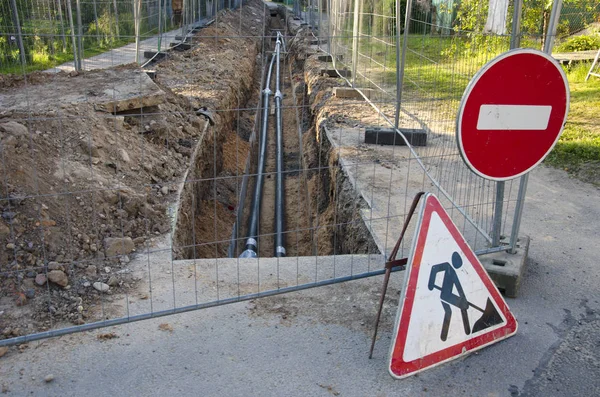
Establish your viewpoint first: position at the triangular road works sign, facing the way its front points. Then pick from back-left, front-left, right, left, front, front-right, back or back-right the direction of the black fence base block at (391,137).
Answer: back-left

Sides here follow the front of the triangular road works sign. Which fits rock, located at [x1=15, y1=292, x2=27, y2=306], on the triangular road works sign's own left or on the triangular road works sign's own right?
on the triangular road works sign's own right

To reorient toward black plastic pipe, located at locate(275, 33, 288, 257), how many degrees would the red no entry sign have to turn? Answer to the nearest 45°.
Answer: approximately 180°

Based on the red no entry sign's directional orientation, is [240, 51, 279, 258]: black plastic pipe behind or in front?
behind

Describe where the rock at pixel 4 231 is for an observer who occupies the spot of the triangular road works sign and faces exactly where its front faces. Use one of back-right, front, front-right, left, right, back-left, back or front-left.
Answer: back-right

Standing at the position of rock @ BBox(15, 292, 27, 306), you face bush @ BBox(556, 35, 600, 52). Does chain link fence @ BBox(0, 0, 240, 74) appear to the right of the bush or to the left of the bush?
left

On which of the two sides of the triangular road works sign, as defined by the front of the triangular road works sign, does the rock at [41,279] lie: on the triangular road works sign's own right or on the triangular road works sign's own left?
on the triangular road works sign's own right

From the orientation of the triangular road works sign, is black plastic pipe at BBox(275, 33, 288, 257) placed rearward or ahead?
rearward

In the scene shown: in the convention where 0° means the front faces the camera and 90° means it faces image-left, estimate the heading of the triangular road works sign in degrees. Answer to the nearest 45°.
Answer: approximately 315°

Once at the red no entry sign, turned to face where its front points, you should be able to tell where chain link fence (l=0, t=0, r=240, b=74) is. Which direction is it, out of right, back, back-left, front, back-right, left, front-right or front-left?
back

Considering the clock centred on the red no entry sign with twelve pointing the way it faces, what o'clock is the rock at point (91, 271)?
The rock is roughly at 4 o'clock from the red no entry sign.

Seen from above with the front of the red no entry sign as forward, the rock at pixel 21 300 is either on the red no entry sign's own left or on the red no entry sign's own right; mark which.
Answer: on the red no entry sign's own right

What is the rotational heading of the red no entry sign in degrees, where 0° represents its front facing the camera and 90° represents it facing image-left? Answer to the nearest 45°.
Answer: approximately 315°
